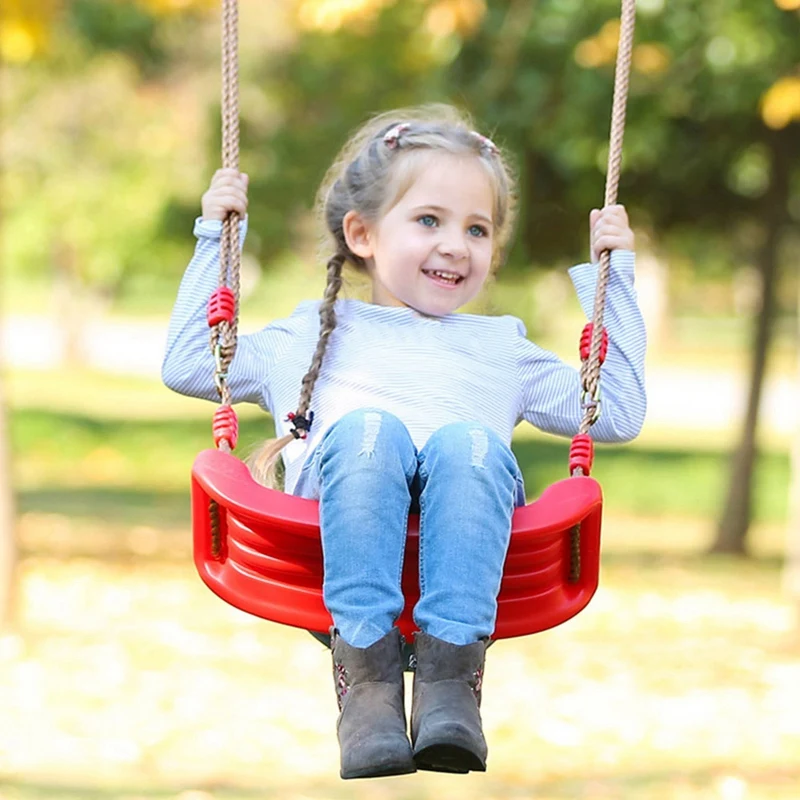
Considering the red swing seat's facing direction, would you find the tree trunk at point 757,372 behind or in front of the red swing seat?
behind

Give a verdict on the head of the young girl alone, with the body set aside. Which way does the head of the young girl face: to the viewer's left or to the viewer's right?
to the viewer's right

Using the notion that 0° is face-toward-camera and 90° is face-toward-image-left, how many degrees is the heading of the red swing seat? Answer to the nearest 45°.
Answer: approximately 0°

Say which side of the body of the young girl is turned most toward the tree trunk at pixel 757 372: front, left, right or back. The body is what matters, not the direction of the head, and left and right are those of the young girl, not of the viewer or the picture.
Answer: back

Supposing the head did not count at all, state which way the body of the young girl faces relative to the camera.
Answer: toward the camera
